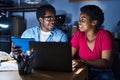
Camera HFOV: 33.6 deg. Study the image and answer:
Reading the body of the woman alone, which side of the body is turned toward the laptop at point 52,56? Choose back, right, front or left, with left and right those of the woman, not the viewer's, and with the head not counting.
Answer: front

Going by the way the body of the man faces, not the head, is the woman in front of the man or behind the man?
in front

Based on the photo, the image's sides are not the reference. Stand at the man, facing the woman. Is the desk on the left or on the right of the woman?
right

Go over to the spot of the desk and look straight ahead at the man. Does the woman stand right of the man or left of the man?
right

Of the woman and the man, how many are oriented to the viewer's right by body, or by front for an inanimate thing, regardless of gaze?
0

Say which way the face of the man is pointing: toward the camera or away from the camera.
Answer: toward the camera

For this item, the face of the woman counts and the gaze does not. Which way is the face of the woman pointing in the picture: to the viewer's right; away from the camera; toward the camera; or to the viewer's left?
to the viewer's left

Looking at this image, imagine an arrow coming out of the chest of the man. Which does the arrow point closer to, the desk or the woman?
the desk

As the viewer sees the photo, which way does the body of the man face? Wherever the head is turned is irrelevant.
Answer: toward the camera

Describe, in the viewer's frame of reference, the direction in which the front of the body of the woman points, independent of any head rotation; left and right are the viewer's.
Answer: facing the viewer and to the left of the viewer

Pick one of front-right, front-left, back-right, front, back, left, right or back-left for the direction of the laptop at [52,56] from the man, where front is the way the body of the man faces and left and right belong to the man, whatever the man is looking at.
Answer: front

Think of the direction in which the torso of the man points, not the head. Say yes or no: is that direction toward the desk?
yes
